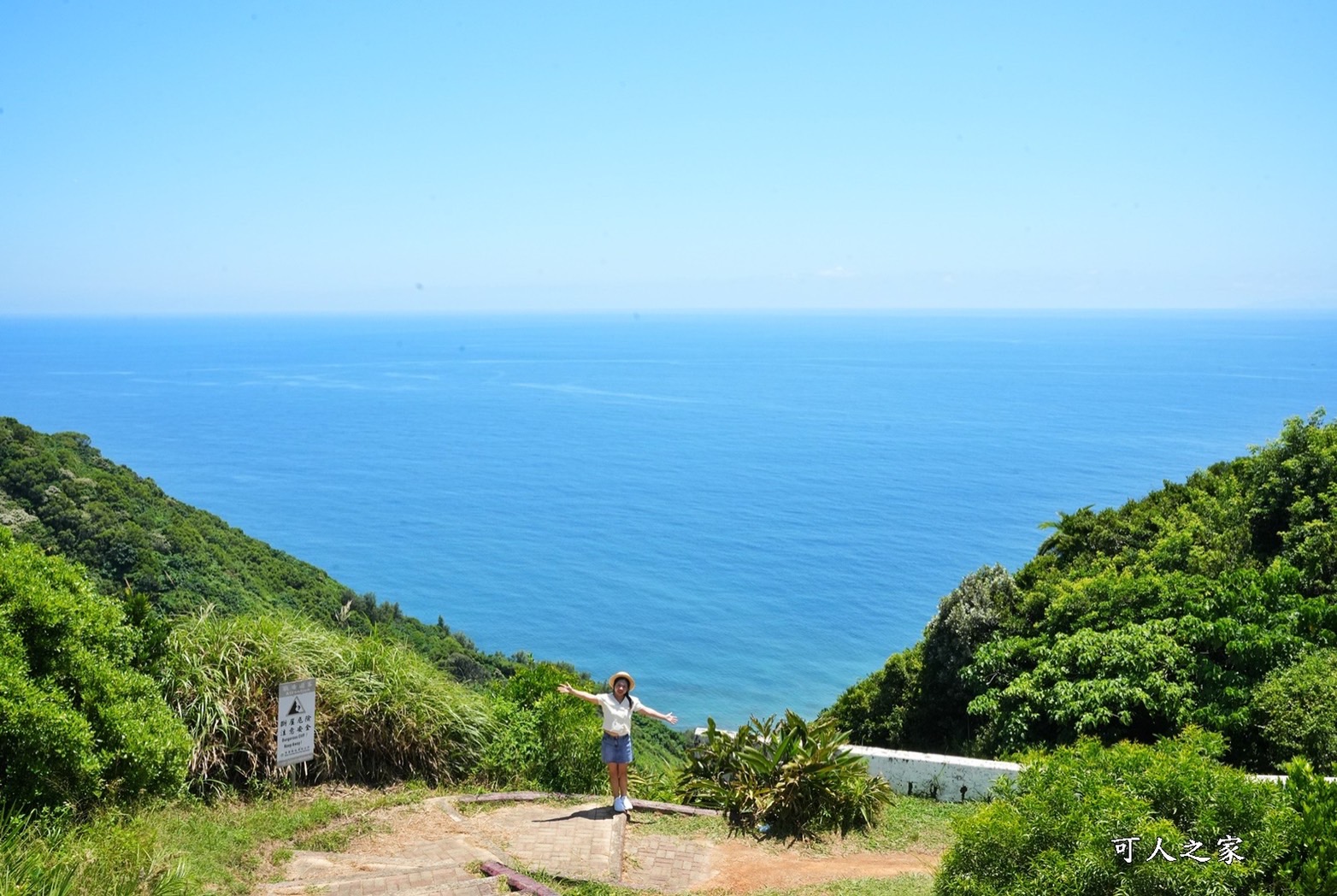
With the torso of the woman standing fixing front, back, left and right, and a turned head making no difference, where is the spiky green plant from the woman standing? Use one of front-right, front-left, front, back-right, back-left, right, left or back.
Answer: left

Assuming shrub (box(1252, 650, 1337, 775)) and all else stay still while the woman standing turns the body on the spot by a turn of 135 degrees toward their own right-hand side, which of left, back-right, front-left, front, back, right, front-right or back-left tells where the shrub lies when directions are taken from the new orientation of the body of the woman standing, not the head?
back-right

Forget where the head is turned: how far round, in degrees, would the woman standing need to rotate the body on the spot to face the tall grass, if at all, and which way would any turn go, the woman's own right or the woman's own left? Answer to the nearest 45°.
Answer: approximately 90° to the woman's own right

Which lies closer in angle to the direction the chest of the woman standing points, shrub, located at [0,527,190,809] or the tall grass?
the shrub

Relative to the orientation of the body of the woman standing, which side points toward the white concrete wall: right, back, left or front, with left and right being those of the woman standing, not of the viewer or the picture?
left

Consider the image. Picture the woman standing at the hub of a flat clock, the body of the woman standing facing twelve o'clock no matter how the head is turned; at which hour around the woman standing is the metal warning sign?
The metal warning sign is roughly at 3 o'clock from the woman standing.

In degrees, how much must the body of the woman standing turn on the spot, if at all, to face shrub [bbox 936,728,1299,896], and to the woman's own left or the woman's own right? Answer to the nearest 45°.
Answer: approximately 45° to the woman's own left

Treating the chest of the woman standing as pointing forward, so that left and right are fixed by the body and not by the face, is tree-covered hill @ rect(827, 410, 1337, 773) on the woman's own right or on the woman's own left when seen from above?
on the woman's own left

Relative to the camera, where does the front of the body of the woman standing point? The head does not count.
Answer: toward the camera

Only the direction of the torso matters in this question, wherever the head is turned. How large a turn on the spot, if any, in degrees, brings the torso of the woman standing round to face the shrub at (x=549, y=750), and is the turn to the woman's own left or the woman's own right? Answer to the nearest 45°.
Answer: approximately 135° to the woman's own right

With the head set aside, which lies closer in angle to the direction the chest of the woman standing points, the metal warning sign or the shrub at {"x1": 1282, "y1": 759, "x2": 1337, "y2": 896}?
the shrub
